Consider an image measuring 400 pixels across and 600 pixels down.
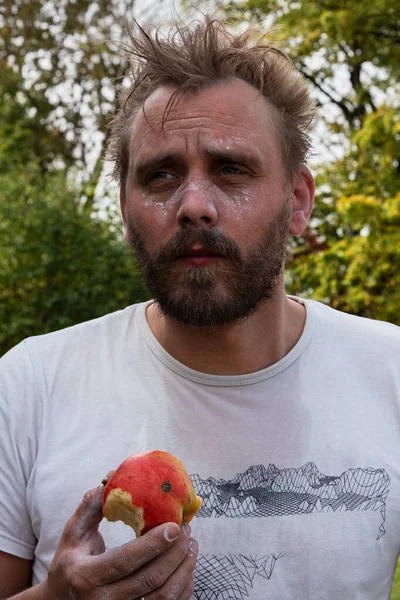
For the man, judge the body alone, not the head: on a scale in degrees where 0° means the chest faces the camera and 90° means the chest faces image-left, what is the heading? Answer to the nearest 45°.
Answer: approximately 0°
